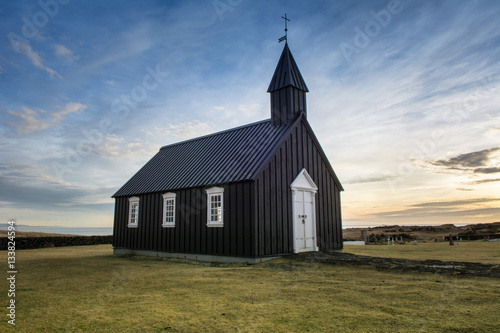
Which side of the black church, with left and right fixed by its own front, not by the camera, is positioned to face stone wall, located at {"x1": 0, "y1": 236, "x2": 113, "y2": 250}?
back
